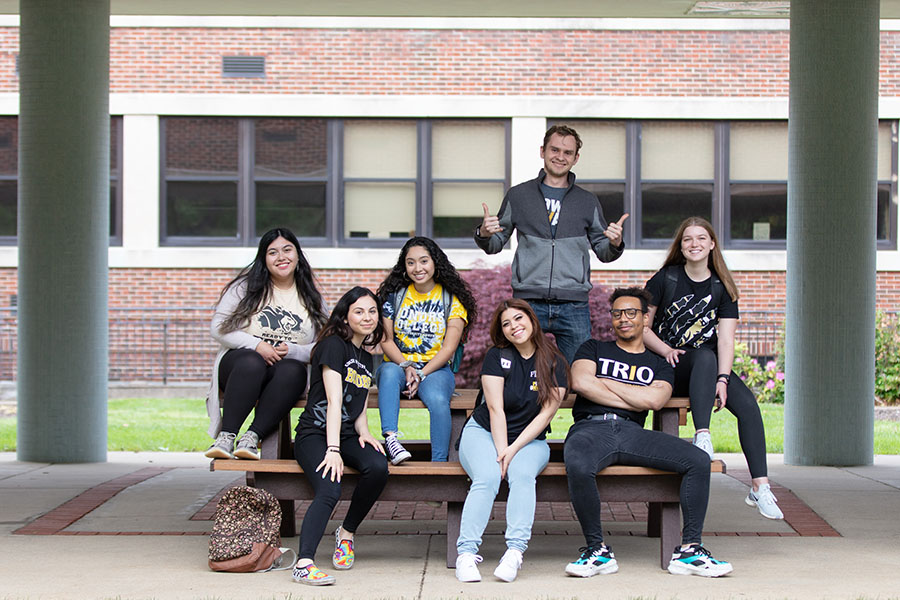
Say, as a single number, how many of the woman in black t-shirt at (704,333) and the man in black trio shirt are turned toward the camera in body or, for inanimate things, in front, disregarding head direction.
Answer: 2

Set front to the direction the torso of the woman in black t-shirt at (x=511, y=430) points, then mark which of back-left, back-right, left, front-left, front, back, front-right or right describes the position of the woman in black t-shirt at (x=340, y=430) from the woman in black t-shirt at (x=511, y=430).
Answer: right

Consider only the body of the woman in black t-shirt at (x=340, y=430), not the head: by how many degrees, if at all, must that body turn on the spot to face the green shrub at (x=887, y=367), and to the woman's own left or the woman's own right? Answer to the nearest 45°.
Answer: approximately 90° to the woman's own left

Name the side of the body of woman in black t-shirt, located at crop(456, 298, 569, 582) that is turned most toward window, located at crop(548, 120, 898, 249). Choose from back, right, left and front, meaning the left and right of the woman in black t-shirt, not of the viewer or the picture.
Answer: back

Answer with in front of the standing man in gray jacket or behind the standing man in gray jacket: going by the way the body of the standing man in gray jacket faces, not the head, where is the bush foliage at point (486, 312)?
behind

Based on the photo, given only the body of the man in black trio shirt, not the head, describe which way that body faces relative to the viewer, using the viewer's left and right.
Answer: facing the viewer
